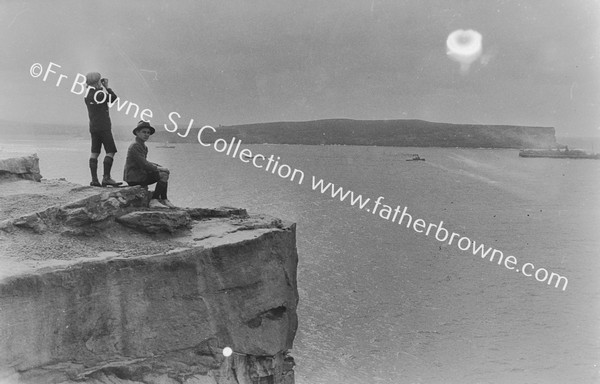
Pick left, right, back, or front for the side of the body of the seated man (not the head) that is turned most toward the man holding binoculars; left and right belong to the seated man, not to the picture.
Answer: back

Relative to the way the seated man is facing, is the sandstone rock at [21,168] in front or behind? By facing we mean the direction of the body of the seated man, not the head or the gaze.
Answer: behind

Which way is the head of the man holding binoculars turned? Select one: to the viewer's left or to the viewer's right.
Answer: to the viewer's right

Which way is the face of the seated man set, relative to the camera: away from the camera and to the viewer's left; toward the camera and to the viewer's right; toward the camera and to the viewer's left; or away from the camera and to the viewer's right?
toward the camera and to the viewer's right

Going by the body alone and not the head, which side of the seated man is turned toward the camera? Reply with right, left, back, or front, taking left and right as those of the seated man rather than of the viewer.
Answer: right
